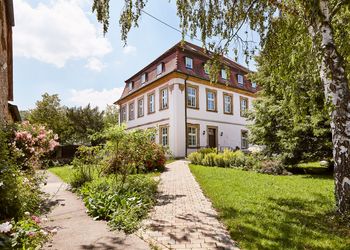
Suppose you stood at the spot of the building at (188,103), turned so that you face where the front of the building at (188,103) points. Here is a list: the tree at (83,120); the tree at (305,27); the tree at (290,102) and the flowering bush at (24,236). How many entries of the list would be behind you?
1

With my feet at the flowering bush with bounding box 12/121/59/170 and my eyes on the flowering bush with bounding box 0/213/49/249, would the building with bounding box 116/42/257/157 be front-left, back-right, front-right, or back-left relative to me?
back-left

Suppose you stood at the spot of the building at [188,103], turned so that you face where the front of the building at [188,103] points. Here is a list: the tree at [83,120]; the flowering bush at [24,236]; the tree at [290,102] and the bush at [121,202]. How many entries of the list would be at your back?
1

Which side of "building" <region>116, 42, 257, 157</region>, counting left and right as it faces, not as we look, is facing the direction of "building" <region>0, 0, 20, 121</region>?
right

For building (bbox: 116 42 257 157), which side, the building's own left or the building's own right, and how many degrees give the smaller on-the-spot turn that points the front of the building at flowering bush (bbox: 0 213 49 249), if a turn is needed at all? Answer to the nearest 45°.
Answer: approximately 45° to the building's own right

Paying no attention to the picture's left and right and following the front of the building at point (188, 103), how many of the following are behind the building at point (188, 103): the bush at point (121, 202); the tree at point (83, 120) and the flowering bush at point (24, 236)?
1

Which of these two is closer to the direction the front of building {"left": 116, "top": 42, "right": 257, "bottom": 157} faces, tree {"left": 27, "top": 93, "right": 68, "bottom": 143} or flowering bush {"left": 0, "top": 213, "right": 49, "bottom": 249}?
the flowering bush

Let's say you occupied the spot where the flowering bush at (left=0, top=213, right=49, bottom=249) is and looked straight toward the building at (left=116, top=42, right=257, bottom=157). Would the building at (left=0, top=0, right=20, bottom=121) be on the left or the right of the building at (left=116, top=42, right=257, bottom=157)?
left

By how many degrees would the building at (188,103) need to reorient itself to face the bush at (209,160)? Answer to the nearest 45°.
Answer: approximately 45° to its right

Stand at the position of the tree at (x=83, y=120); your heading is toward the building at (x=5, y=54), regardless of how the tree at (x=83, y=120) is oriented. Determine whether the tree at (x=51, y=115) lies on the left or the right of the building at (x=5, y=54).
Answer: right

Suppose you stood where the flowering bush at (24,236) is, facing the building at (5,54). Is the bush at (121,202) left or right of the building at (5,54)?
right

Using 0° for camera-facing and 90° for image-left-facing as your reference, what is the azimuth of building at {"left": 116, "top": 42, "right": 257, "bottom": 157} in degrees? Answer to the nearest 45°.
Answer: approximately 315°

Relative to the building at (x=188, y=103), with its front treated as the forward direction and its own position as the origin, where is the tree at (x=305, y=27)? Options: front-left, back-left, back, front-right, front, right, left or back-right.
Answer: front-right

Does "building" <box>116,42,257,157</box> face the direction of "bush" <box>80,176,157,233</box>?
no

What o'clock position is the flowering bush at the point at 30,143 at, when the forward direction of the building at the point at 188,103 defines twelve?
The flowering bush is roughly at 2 o'clock from the building.
